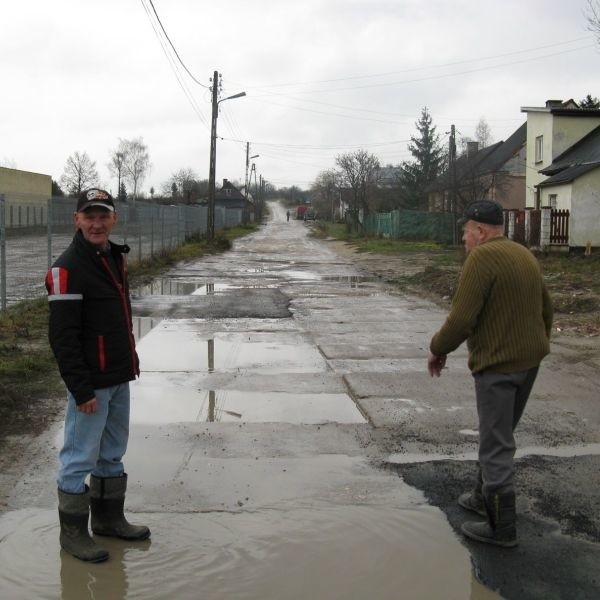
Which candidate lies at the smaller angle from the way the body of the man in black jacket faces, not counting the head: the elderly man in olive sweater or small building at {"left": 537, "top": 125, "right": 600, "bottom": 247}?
the elderly man in olive sweater

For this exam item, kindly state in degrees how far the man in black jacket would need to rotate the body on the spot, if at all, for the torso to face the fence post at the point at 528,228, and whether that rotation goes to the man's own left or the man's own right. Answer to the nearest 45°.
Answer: approximately 90° to the man's own left

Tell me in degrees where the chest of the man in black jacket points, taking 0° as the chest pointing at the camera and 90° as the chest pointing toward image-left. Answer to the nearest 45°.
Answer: approximately 315°

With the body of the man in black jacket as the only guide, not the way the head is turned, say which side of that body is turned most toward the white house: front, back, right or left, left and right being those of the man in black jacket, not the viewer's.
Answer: left

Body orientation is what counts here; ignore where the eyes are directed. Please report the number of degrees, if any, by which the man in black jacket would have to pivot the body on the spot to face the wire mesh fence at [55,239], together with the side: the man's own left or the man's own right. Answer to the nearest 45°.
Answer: approximately 135° to the man's own left

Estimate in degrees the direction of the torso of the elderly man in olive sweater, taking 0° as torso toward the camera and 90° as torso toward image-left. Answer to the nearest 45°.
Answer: approximately 135°

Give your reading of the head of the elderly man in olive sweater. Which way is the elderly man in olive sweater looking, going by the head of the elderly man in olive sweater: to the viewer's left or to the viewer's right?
to the viewer's left

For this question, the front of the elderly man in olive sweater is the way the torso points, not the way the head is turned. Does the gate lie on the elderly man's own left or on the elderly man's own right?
on the elderly man's own right
